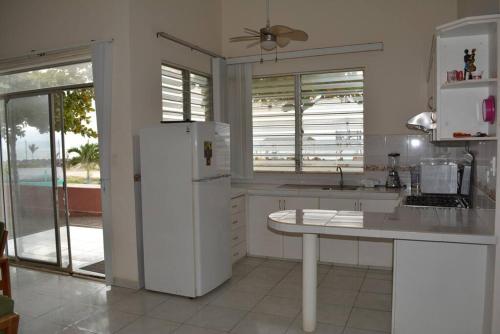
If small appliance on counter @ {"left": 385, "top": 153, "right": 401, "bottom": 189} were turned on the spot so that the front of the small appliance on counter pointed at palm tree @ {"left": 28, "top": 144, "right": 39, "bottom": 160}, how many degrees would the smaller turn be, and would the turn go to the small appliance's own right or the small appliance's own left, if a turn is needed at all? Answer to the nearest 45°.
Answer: approximately 90° to the small appliance's own right

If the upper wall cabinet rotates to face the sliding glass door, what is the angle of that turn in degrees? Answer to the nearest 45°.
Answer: approximately 45° to its right

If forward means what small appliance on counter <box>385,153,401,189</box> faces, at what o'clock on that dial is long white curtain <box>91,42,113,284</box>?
The long white curtain is roughly at 2 o'clock from the small appliance on counter.

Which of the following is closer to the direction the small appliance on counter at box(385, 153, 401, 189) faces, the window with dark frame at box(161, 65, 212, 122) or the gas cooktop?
the gas cooktop

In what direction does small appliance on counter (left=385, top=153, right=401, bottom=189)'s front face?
toward the camera

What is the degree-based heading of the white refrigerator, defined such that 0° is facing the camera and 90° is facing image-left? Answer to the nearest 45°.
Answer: approximately 315°

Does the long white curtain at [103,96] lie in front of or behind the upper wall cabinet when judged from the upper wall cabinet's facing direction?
in front

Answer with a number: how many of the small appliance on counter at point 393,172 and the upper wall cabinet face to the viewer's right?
0

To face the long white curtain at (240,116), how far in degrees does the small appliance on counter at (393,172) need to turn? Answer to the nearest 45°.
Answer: approximately 90° to its right

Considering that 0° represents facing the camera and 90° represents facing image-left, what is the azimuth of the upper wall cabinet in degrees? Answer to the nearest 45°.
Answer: approximately 45°

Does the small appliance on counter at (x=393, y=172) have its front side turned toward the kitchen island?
yes

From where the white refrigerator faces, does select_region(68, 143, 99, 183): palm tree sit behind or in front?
behind
